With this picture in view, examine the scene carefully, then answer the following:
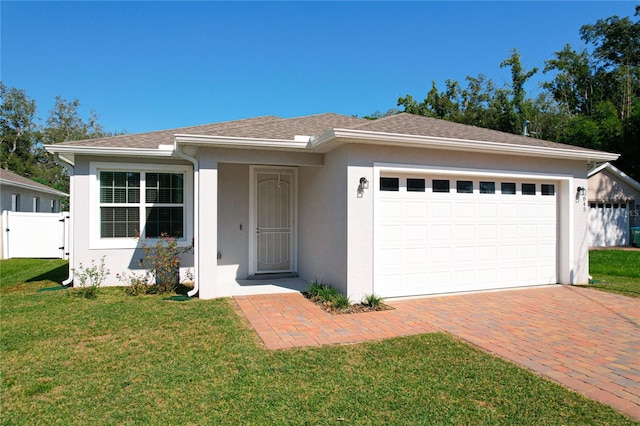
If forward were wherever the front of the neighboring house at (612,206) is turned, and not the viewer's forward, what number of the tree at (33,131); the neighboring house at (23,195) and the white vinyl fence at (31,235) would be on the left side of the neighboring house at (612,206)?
0

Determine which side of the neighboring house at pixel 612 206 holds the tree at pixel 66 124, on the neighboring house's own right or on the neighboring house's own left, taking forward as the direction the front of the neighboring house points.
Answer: on the neighboring house's own right

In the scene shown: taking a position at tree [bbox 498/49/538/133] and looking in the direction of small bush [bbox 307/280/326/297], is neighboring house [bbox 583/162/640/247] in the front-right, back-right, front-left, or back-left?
front-left

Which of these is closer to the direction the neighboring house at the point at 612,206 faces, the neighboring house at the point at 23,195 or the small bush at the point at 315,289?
the small bush

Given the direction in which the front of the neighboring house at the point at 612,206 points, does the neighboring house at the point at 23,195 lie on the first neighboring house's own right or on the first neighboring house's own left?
on the first neighboring house's own right

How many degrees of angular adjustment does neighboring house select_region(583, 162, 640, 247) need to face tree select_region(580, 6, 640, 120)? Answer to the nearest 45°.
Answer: approximately 180°

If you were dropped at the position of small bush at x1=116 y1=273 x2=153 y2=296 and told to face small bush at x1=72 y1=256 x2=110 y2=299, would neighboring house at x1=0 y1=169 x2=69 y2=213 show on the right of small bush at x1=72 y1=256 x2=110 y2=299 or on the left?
right

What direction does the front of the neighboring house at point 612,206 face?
toward the camera

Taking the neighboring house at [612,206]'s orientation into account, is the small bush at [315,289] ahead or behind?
ahead

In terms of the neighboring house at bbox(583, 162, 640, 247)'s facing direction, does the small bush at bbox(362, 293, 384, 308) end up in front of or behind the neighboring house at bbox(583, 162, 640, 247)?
in front

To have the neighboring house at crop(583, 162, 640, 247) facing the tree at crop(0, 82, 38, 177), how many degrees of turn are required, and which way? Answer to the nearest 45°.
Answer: approximately 90° to its right

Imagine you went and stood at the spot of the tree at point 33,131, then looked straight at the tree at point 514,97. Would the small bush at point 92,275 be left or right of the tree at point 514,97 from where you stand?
right

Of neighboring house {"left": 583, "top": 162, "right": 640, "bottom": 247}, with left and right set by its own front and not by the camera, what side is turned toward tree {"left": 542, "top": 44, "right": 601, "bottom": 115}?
back
